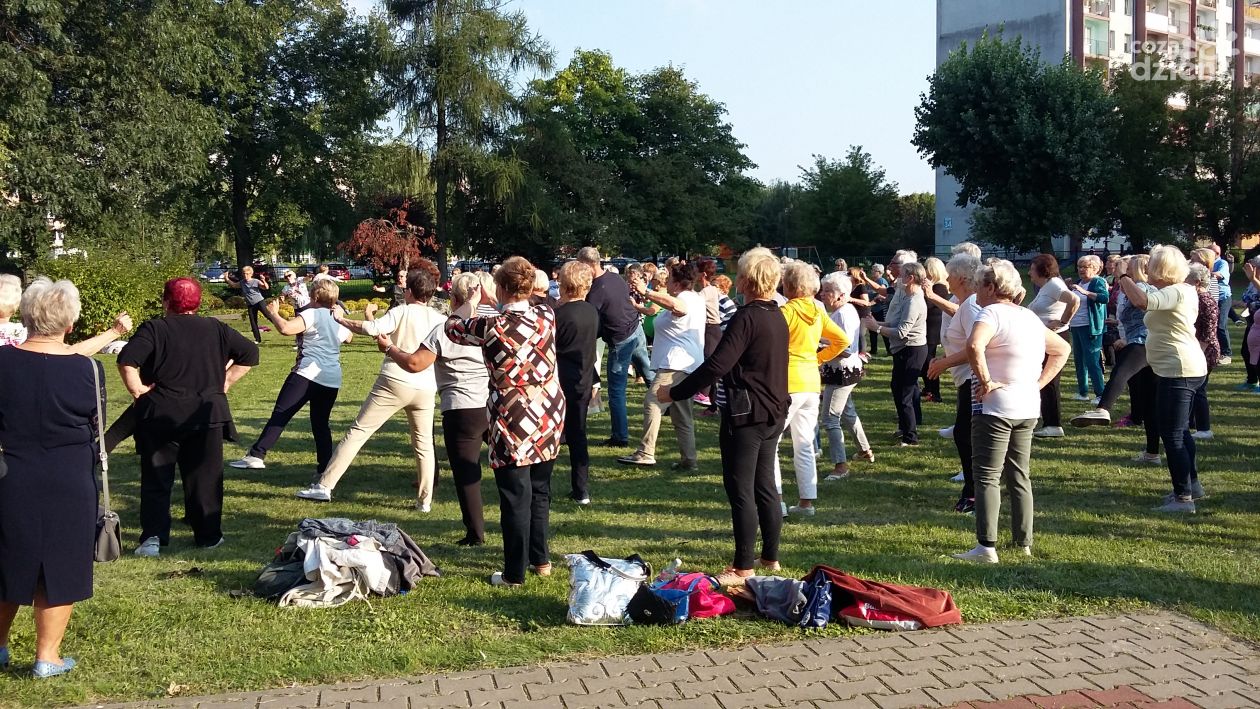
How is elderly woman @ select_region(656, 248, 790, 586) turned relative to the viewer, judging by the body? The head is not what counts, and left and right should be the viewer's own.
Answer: facing away from the viewer and to the left of the viewer

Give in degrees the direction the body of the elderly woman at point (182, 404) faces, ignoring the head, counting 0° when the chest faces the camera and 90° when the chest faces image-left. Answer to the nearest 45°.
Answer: approximately 180°

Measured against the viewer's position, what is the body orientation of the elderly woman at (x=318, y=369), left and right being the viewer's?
facing away from the viewer and to the left of the viewer

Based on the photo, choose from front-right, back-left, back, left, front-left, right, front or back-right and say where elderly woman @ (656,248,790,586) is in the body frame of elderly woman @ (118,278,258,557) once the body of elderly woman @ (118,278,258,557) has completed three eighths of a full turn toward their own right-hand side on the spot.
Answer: front

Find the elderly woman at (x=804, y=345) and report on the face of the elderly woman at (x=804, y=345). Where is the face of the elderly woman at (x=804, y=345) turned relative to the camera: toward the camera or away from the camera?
away from the camera

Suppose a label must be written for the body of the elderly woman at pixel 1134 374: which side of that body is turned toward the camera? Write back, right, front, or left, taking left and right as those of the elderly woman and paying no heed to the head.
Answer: left

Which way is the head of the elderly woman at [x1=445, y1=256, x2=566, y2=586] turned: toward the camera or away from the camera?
away from the camera

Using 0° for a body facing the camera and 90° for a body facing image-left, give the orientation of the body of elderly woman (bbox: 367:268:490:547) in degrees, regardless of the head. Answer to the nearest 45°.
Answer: approximately 135°

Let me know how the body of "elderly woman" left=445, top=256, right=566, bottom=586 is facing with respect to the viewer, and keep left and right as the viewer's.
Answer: facing away from the viewer and to the left of the viewer

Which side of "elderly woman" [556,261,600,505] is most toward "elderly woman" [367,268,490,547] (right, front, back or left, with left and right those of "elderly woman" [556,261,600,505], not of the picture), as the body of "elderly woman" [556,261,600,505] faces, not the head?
left
